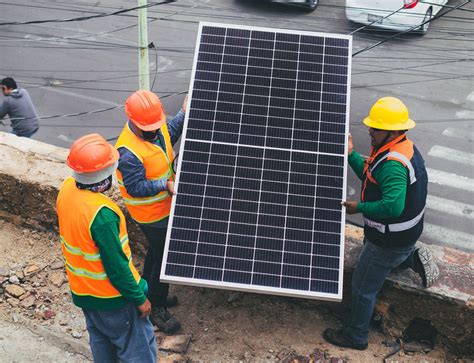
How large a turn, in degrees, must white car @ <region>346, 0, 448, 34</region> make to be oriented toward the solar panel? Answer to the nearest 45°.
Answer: approximately 135° to its right

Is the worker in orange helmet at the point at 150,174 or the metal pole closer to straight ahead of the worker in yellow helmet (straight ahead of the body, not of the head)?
the worker in orange helmet

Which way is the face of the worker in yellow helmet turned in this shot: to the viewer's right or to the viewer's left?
to the viewer's left

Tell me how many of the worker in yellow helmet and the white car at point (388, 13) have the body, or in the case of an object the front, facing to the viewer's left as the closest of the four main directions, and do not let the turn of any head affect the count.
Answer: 1

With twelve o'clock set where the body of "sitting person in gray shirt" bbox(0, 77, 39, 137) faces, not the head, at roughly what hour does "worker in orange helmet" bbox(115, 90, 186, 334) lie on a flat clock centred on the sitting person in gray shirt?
The worker in orange helmet is roughly at 7 o'clock from the sitting person in gray shirt.

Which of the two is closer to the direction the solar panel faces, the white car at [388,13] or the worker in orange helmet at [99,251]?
the worker in orange helmet

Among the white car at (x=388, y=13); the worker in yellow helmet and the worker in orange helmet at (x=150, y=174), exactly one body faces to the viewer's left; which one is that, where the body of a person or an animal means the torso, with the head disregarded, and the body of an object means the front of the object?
the worker in yellow helmet

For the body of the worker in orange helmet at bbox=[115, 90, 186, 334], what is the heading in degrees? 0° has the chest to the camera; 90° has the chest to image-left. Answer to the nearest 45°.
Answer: approximately 315°

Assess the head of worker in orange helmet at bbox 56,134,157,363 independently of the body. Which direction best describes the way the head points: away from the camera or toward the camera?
away from the camera

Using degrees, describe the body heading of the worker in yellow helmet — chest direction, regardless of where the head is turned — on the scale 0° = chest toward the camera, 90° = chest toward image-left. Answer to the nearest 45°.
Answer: approximately 90°

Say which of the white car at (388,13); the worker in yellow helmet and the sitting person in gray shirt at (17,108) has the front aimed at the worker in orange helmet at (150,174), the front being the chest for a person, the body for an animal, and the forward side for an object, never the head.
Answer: the worker in yellow helmet

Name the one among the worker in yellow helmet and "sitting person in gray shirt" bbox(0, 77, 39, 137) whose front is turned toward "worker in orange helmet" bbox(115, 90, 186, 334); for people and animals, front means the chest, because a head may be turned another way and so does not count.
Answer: the worker in yellow helmet

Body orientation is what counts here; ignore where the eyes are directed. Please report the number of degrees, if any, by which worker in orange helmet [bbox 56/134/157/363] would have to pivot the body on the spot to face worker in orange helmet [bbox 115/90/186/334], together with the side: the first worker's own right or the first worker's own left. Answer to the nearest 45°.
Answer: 0° — they already face them
